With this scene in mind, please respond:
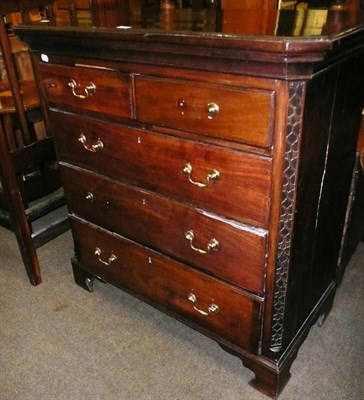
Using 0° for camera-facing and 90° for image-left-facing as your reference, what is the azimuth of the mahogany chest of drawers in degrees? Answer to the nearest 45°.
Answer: approximately 45°

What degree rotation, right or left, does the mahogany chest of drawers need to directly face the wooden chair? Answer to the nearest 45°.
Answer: approximately 90° to its right
